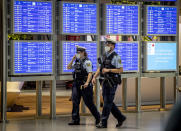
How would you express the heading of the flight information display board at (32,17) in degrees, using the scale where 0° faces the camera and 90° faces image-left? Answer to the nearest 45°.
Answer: approximately 0°

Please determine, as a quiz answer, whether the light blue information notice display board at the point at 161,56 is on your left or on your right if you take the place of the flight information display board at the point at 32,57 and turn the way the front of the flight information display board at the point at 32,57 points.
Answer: on your left

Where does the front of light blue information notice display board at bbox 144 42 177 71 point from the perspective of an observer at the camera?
facing the viewer

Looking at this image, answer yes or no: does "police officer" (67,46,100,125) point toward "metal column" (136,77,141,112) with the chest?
no

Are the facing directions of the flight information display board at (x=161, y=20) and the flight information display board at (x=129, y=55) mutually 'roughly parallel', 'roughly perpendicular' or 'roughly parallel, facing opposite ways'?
roughly parallel

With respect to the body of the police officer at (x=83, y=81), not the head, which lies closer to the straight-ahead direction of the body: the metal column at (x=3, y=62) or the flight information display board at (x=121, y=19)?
the metal column

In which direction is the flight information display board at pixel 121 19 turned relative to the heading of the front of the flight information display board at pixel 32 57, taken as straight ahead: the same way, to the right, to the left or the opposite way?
the same way

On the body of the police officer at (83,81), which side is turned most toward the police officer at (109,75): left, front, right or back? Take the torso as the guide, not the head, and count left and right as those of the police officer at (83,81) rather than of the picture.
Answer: left

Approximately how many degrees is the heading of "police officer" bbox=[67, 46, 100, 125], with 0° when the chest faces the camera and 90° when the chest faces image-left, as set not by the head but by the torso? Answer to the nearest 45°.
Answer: approximately 45°

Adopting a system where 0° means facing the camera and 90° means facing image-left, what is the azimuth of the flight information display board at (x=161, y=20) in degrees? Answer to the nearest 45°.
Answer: approximately 0°

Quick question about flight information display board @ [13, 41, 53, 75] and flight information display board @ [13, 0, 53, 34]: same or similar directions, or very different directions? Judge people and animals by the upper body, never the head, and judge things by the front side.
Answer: same or similar directions

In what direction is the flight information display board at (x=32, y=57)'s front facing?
toward the camera

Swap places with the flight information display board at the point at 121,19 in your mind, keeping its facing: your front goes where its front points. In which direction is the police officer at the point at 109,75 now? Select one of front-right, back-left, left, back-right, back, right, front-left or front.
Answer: front

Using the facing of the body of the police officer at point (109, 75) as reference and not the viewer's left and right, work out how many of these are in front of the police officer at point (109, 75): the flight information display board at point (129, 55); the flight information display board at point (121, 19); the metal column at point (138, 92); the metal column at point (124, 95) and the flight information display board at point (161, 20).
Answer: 0

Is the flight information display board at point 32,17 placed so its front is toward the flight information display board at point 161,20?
no

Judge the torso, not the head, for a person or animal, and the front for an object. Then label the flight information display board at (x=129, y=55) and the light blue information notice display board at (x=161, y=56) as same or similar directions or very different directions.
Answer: same or similar directions

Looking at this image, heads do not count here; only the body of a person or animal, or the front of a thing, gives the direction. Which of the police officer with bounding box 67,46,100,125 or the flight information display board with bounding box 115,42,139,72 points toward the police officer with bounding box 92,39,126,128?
the flight information display board

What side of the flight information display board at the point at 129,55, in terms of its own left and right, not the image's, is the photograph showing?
front
